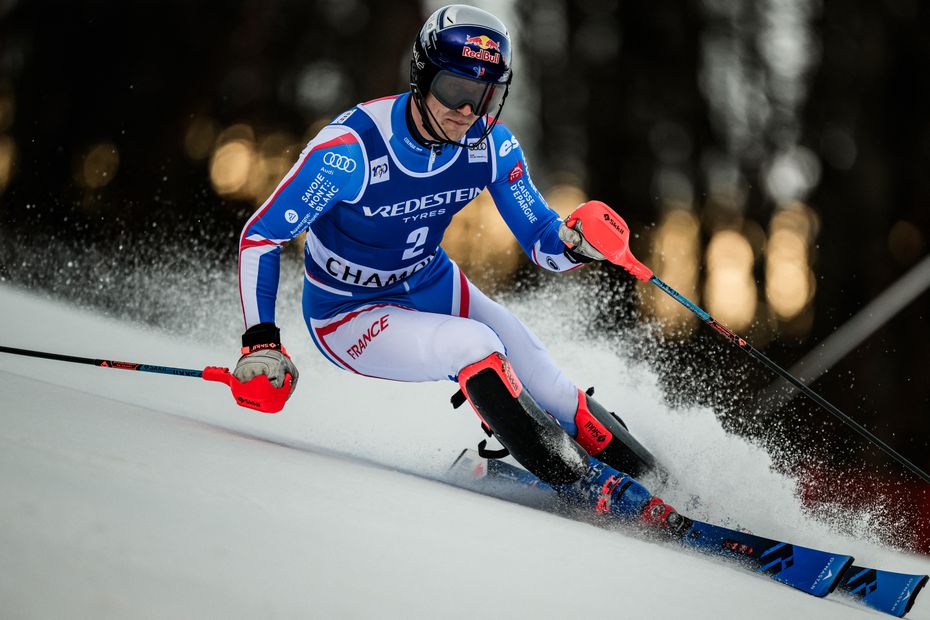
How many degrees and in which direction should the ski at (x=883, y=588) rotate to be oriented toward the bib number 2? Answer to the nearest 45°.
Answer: approximately 135° to its right

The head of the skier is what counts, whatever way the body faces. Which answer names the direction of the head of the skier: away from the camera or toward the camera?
toward the camera

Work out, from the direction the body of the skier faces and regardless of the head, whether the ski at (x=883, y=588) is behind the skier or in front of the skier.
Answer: in front

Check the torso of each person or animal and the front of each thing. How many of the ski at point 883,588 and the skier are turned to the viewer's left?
0

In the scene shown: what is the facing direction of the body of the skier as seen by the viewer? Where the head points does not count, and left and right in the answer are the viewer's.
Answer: facing the viewer and to the right of the viewer
